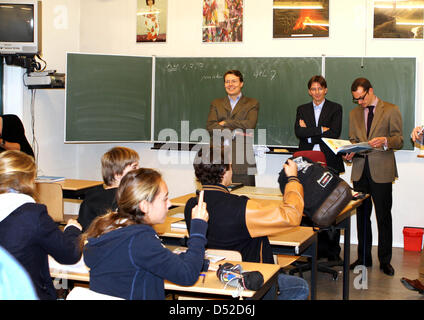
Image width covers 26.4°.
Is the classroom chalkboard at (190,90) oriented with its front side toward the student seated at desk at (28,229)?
yes

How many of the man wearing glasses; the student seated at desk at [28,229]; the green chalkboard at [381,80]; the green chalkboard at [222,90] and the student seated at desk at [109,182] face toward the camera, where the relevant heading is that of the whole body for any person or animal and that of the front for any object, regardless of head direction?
3

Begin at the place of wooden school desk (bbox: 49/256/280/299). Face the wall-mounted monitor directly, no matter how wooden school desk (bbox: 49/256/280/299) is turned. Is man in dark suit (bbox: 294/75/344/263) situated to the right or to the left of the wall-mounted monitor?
right

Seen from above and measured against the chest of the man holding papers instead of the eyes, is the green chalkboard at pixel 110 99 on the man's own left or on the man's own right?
on the man's own right

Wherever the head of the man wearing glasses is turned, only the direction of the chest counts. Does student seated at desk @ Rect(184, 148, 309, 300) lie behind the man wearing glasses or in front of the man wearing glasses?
in front

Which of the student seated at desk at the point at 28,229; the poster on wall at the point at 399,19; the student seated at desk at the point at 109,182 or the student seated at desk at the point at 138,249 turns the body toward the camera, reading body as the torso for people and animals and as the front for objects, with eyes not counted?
the poster on wall

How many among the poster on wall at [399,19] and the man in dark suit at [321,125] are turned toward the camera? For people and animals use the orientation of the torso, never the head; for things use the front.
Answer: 2

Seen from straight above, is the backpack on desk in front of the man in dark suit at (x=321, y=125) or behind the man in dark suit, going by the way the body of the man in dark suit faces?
in front

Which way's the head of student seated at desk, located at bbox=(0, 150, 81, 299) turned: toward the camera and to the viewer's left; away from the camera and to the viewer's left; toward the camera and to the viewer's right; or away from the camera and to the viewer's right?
away from the camera and to the viewer's right

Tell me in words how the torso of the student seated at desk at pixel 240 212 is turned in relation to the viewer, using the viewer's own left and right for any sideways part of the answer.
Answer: facing away from the viewer and to the right of the viewer

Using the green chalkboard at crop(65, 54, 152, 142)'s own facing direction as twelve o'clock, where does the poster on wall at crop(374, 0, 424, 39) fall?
The poster on wall is roughly at 10 o'clock from the green chalkboard.

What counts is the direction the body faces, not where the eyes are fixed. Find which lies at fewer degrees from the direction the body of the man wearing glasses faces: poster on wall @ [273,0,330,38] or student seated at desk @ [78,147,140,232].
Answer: the student seated at desk
